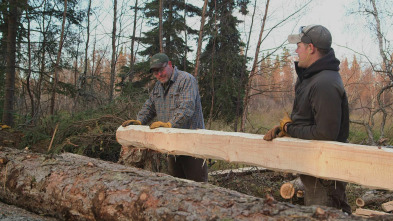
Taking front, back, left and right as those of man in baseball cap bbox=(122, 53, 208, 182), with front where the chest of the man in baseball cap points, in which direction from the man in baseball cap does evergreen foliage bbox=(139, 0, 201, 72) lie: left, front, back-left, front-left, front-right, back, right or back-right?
back-right

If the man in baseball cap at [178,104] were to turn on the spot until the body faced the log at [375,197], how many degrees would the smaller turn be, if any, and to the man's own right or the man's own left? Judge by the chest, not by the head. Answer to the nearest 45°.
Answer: approximately 135° to the man's own left

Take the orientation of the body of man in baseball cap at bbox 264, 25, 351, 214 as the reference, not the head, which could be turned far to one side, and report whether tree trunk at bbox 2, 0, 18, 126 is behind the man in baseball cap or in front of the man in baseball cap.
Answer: in front

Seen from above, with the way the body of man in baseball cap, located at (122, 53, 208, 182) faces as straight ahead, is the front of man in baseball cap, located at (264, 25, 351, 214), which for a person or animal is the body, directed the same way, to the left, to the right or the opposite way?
to the right

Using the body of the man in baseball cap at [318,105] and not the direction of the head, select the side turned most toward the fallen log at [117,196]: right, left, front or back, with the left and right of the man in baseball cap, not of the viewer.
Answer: front

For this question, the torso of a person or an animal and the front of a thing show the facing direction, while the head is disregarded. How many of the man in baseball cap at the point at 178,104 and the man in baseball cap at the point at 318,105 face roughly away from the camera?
0

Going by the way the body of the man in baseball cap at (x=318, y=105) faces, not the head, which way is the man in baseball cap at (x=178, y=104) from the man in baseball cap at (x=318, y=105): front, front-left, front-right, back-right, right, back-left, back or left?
front-right

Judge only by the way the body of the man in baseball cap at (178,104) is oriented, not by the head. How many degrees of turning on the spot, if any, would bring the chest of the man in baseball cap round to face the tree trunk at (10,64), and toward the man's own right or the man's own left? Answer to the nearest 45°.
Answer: approximately 90° to the man's own right

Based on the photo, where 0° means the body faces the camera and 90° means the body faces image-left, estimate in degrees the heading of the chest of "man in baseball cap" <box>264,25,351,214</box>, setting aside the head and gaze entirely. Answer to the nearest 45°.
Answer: approximately 90°

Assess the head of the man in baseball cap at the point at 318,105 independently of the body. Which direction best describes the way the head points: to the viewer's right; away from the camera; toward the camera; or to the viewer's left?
to the viewer's left

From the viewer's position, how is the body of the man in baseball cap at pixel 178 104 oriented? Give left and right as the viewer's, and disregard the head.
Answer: facing the viewer and to the left of the viewer
